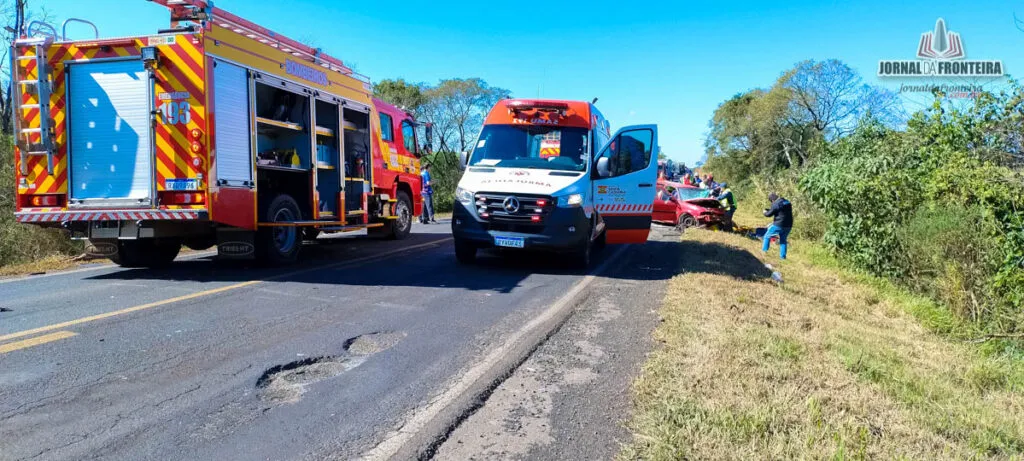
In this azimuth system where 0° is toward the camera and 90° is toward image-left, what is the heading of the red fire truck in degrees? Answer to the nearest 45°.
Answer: approximately 225°

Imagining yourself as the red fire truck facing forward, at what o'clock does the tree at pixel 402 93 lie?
The tree is roughly at 11 o'clock from the red fire truck.

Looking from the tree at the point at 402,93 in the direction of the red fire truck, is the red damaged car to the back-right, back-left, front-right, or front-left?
front-left

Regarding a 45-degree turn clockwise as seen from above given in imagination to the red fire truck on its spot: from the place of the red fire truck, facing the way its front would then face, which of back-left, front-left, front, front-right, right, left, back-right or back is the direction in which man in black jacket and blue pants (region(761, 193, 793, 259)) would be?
front

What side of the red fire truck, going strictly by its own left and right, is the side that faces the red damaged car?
front
